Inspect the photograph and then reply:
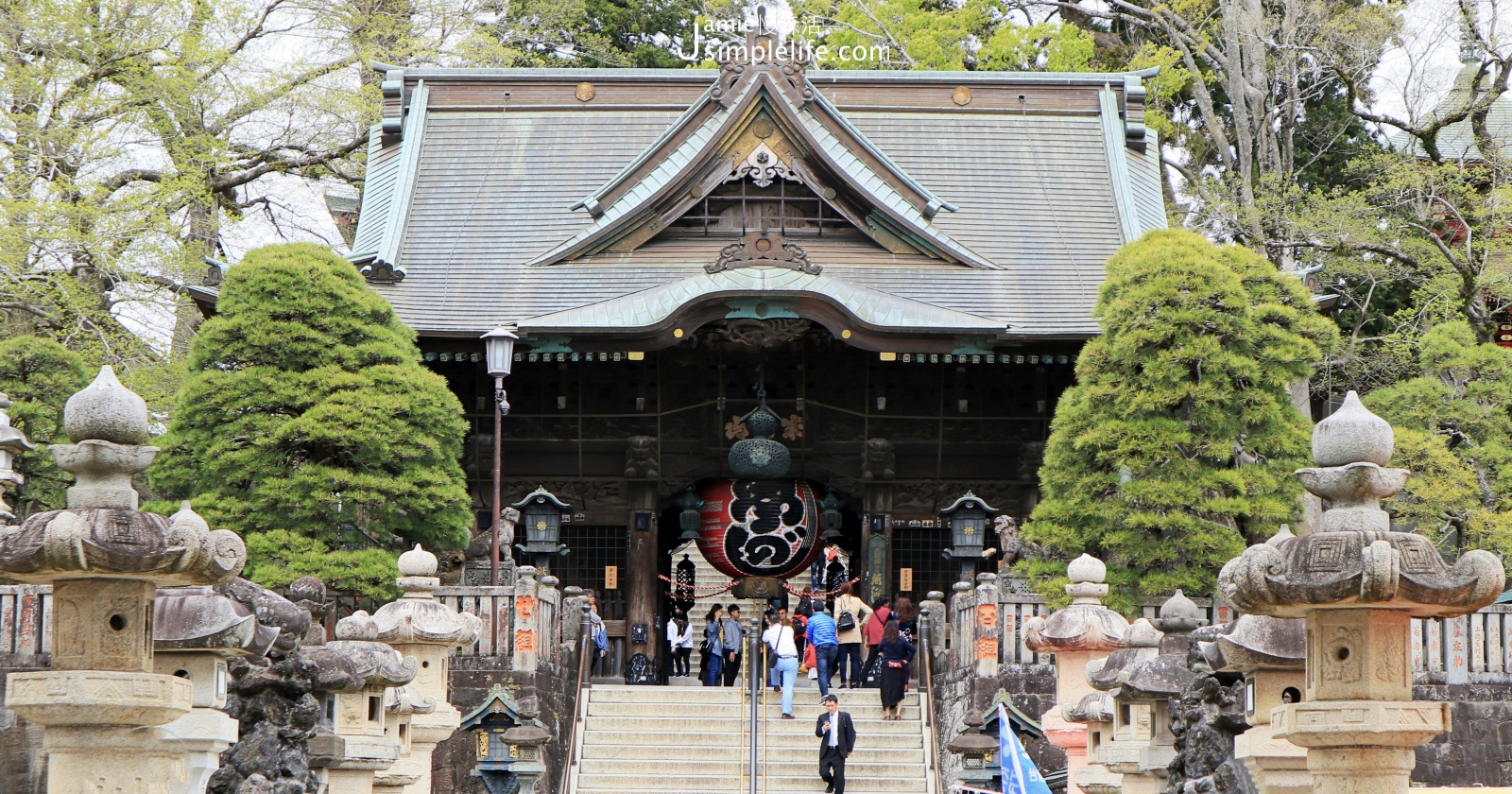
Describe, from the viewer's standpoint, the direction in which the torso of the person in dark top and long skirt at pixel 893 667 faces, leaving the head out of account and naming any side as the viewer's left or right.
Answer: facing away from the viewer

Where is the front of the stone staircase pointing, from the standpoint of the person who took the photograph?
facing the viewer

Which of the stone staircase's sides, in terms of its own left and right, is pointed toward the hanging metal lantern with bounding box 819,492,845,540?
back

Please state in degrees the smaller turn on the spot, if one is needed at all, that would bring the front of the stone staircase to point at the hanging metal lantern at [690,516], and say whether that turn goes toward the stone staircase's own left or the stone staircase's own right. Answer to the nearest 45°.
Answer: approximately 180°

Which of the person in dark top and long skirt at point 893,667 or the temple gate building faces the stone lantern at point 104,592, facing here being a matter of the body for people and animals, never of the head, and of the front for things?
the temple gate building

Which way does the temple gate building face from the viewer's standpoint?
toward the camera

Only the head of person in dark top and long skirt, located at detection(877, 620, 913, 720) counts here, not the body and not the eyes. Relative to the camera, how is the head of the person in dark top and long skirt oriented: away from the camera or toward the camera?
away from the camera

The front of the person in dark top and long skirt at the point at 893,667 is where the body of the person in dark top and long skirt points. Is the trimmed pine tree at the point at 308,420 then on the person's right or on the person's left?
on the person's left

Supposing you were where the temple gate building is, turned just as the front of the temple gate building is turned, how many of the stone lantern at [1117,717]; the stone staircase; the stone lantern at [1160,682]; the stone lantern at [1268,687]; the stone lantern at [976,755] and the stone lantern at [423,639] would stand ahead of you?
6

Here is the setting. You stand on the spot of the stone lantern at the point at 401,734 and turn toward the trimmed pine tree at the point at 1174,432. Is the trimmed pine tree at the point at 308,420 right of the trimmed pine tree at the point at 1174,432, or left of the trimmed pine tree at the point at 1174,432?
left

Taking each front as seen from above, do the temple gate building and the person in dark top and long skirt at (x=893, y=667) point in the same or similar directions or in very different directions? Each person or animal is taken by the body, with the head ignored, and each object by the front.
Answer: very different directions

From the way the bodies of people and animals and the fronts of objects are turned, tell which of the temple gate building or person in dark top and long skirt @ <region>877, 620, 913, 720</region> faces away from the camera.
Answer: the person in dark top and long skirt

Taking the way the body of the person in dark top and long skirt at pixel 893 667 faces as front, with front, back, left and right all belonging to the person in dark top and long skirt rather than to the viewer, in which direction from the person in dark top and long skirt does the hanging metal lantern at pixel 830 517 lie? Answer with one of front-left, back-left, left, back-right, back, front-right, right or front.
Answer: front

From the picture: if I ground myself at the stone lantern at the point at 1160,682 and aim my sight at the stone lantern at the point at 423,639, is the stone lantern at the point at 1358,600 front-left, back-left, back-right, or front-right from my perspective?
back-left

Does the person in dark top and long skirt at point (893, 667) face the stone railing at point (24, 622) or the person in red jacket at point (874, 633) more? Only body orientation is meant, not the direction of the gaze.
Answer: the person in red jacket

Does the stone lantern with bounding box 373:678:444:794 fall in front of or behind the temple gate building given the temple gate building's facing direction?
in front

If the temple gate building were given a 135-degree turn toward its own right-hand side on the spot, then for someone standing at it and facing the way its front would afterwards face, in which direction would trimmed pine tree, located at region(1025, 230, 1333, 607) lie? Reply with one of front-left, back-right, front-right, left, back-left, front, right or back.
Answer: back
